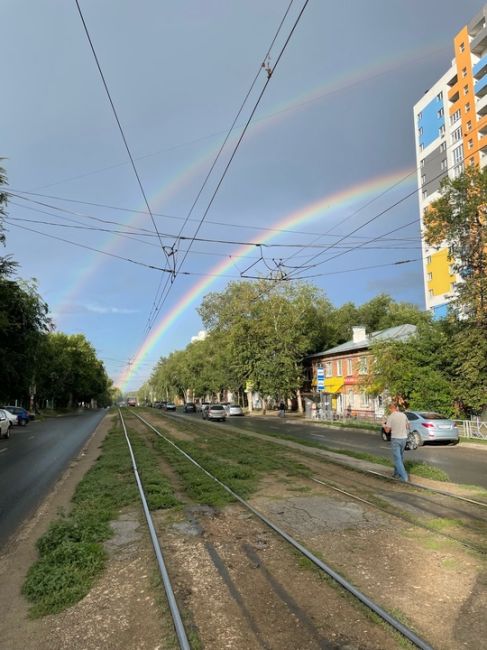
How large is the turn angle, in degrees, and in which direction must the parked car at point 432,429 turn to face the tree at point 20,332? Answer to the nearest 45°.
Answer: approximately 45° to its left

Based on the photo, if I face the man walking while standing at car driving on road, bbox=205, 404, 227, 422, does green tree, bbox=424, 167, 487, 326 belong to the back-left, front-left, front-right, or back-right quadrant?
front-left

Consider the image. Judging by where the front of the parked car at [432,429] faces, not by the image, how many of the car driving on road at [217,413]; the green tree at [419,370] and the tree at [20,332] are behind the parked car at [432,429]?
0

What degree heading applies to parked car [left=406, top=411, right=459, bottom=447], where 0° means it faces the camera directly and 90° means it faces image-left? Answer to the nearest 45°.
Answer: approximately 135°

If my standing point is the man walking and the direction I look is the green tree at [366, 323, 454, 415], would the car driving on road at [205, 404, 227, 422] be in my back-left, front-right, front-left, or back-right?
front-left

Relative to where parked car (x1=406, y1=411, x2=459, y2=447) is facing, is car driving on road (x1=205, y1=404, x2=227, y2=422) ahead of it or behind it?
ahead

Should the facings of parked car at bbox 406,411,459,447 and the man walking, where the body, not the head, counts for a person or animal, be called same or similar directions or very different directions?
same or similar directions
